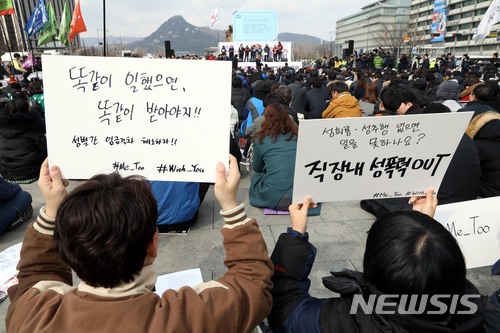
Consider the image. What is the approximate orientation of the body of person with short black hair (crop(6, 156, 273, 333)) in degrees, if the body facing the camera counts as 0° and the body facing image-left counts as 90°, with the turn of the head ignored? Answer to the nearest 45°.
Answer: approximately 180°

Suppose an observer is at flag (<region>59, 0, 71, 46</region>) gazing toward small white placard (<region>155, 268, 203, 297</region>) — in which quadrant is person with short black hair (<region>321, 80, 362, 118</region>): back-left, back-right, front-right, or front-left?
front-left

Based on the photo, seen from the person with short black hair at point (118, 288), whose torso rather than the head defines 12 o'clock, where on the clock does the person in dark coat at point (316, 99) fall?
The person in dark coat is roughly at 1 o'clock from the person with short black hair.

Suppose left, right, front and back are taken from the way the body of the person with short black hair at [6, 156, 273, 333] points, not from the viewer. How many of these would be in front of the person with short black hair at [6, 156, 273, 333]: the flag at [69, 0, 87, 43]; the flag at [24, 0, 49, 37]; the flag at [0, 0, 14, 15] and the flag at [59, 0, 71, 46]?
4

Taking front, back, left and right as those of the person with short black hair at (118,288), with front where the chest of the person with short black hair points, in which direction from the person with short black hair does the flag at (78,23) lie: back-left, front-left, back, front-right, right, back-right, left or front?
front

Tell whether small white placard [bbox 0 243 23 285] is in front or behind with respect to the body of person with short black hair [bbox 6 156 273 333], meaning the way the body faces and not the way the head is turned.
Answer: in front

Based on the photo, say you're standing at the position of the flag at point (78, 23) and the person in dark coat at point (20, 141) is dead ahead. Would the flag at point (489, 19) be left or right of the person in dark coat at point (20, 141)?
left

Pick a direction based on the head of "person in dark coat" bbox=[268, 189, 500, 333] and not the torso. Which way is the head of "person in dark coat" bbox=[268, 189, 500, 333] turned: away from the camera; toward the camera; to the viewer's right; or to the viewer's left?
away from the camera

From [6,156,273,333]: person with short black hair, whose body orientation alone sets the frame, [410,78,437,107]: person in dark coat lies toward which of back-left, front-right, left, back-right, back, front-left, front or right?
front-right

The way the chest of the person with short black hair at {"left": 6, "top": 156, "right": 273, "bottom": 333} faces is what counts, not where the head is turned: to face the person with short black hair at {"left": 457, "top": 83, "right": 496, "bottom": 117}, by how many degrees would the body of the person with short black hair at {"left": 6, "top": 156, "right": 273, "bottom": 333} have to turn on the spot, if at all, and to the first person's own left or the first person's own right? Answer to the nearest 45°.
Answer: approximately 45° to the first person's own right

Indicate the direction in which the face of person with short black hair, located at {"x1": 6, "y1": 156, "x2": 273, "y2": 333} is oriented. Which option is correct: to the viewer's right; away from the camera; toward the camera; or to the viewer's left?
away from the camera

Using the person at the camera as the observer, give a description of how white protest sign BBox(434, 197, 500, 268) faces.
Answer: facing the viewer

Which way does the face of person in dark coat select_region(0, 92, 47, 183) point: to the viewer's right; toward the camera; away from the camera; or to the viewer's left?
away from the camera

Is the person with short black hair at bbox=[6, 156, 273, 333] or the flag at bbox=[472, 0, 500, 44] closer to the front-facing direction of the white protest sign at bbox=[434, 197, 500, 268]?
the person with short black hair

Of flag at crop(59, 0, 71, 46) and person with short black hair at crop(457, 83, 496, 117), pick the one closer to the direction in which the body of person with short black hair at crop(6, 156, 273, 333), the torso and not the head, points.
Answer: the flag

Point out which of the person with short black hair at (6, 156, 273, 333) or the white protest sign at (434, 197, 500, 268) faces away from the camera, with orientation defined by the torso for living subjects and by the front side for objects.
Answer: the person with short black hair

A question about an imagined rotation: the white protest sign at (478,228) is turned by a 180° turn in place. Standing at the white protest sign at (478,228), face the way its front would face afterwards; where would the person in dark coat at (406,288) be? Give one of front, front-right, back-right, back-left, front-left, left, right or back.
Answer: back

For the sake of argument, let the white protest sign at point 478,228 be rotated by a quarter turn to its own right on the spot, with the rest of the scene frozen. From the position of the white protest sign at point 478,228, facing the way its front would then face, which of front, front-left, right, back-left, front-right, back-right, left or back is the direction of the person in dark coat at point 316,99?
front-right
